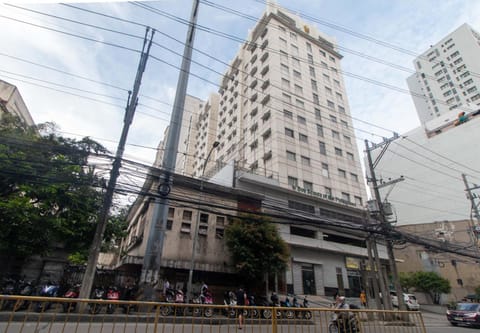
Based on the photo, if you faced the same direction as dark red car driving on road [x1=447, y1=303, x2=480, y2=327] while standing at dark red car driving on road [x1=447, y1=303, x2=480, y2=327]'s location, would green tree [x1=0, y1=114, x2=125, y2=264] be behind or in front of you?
in front

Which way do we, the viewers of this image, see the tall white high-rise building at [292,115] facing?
facing the viewer and to the right of the viewer

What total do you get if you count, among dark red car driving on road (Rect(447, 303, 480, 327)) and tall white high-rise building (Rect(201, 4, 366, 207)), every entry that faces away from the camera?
0

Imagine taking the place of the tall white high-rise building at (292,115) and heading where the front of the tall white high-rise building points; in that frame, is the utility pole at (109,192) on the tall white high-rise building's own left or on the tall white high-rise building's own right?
on the tall white high-rise building's own right

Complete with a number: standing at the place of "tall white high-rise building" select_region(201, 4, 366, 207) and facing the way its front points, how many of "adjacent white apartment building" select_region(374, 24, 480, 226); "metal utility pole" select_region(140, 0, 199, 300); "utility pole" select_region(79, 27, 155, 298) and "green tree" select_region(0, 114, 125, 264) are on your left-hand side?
1

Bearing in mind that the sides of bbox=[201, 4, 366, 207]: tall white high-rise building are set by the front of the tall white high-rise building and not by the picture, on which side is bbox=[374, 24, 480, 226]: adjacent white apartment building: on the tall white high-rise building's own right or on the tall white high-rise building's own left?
on the tall white high-rise building's own left

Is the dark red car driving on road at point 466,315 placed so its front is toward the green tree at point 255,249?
yes

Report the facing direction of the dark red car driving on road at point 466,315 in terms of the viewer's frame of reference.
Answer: facing the viewer and to the left of the viewer

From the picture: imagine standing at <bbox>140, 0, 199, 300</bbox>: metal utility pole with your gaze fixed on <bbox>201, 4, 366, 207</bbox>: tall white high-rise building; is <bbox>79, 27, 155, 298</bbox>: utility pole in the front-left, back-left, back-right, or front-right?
back-left

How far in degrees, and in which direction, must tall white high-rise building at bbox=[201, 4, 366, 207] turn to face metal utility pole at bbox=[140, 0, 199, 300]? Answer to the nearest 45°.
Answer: approximately 45° to its right
